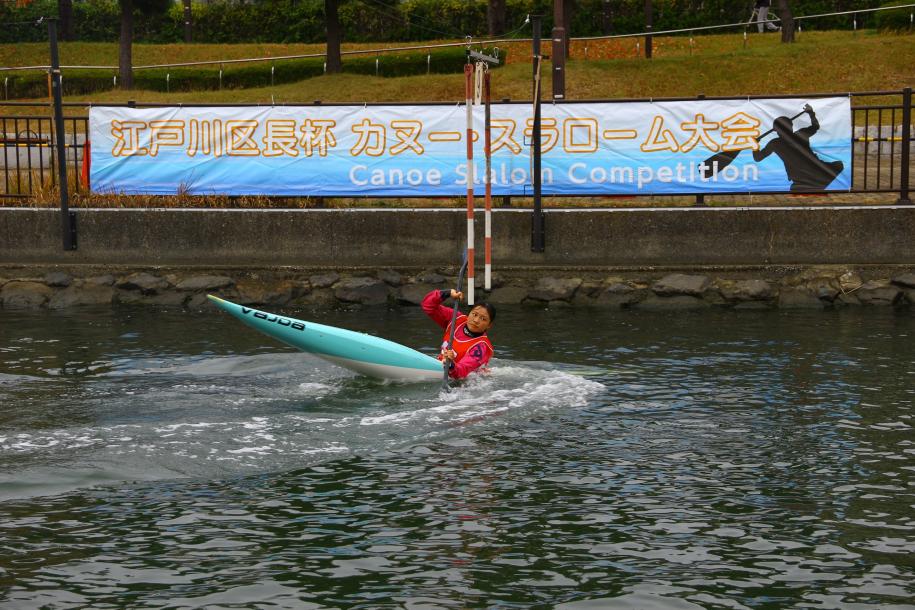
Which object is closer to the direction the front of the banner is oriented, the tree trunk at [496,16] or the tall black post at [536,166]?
the tall black post

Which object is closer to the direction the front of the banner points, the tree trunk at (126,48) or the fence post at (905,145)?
the fence post

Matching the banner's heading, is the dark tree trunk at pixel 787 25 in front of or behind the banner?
behind

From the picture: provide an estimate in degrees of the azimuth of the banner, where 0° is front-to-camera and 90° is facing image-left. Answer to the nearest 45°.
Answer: approximately 0°

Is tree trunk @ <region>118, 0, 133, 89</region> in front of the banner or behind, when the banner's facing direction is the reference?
behind

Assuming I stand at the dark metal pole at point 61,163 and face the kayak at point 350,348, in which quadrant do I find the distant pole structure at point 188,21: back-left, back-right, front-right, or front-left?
back-left

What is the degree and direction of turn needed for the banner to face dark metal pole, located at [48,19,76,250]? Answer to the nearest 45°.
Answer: approximately 90° to its right

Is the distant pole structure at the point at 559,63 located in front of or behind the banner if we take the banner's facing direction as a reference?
behind

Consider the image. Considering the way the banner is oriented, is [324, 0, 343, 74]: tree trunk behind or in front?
behind

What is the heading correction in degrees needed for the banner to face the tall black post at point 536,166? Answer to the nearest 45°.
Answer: approximately 45° to its left

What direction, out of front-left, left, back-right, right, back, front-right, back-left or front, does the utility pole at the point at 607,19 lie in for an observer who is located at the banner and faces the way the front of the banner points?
back

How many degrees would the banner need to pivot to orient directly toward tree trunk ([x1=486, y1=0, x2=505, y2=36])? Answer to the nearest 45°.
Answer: approximately 180°

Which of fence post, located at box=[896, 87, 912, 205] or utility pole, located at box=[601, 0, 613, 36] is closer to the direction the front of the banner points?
the fence post
